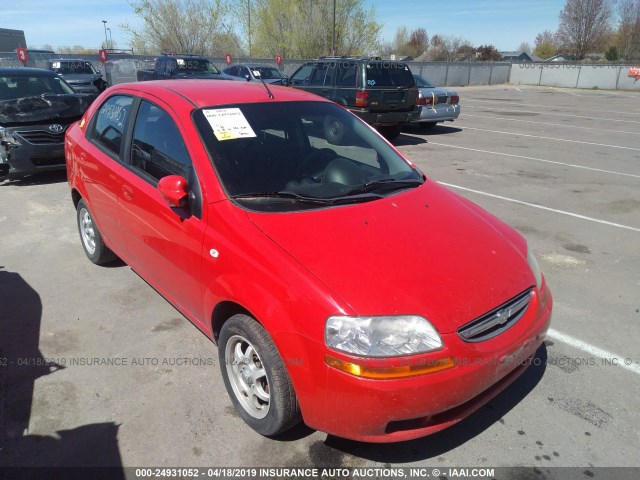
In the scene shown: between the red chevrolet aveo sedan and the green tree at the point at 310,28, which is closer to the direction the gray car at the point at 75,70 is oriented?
the red chevrolet aveo sedan

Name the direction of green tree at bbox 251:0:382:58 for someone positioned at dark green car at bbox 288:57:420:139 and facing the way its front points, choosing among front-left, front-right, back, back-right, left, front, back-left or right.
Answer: front-right

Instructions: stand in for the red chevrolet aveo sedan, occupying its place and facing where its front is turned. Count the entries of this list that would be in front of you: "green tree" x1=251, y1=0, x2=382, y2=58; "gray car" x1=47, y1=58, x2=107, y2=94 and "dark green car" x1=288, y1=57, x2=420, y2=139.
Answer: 0

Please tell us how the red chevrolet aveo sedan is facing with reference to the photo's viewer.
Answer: facing the viewer and to the right of the viewer

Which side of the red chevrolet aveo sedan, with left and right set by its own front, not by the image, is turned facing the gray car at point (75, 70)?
back

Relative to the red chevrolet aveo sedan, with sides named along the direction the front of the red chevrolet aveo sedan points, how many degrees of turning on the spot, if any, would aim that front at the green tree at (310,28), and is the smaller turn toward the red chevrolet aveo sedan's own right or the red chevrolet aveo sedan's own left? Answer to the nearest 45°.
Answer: approximately 135° to the red chevrolet aveo sedan's own left

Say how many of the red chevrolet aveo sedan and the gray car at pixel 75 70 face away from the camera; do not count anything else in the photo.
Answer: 0

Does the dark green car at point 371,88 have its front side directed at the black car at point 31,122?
no

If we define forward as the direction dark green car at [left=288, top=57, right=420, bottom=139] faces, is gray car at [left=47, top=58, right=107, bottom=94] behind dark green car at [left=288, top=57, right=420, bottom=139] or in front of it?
in front

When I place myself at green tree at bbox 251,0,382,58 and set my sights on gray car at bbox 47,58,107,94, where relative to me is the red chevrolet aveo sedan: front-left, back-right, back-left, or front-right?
front-left

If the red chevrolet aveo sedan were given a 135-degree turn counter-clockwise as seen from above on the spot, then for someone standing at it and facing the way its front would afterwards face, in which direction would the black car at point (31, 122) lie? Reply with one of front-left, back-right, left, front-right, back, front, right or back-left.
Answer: front-left

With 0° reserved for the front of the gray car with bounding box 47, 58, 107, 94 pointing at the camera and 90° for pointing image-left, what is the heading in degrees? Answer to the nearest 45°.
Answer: approximately 315°

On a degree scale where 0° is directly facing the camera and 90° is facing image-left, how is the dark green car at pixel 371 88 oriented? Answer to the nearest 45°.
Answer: approximately 135°

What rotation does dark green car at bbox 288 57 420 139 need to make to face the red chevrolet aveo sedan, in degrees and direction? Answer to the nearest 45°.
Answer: approximately 135° to its left

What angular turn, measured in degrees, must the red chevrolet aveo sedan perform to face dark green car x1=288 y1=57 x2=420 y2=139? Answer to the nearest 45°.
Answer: approximately 135° to its left

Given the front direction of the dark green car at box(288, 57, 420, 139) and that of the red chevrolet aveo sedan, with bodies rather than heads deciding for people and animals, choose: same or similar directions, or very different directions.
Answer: very different directions
